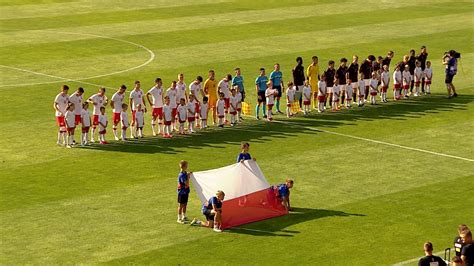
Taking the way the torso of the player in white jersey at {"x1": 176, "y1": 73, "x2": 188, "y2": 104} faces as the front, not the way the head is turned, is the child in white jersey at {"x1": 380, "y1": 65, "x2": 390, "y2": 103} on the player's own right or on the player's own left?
on the player's own left

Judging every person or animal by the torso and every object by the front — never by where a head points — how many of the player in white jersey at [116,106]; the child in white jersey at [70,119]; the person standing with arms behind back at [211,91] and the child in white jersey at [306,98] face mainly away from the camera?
0

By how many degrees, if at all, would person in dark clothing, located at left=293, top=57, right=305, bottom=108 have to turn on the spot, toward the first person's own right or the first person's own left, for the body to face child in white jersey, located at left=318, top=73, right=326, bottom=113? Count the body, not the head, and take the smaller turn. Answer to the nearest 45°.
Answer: approximately 45° to the first person's own left

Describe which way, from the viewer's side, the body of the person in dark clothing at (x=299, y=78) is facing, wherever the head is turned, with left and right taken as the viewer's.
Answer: facing the viewer and to the right of the viewer

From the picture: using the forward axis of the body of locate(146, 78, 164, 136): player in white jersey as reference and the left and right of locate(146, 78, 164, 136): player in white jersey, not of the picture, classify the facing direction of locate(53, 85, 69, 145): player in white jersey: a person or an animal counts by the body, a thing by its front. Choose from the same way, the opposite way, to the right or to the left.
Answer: the same way

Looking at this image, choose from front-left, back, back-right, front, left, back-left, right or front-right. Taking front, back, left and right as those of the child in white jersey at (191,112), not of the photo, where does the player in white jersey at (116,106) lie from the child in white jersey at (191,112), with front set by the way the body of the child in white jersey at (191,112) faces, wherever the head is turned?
back-right

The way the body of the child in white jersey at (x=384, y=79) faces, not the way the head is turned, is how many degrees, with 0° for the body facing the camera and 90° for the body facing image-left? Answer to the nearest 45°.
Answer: approximately 315°

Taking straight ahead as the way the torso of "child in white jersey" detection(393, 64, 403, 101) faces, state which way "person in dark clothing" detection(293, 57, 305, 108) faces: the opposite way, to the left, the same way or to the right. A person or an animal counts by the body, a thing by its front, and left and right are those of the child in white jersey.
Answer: the same way

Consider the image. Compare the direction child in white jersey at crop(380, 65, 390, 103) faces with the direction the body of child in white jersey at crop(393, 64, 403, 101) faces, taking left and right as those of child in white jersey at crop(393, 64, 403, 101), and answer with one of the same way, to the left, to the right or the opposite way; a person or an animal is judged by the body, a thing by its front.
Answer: the same way

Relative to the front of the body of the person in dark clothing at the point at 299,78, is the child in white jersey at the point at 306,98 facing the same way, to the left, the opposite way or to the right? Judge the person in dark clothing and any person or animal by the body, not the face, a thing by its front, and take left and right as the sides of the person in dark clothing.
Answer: the same way
